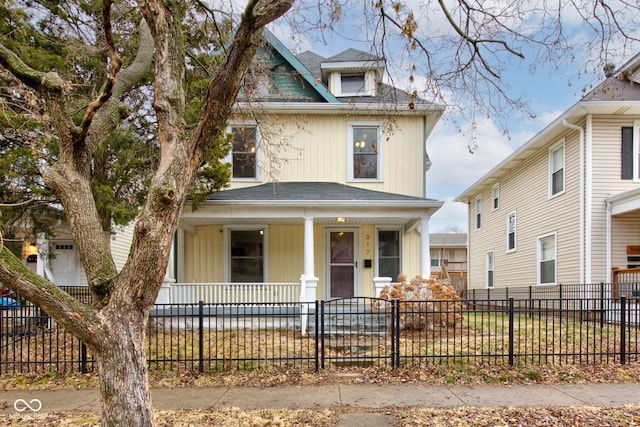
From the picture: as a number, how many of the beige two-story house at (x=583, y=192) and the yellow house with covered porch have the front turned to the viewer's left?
0

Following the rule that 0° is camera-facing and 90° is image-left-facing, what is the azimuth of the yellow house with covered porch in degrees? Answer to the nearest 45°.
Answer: approximately 0°

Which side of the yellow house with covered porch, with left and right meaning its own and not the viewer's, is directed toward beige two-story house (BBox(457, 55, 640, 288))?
left

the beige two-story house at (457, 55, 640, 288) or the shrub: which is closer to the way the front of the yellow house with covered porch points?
the shrub

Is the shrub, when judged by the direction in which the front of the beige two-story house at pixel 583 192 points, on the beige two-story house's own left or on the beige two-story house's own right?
on the beige two-story house's own right
